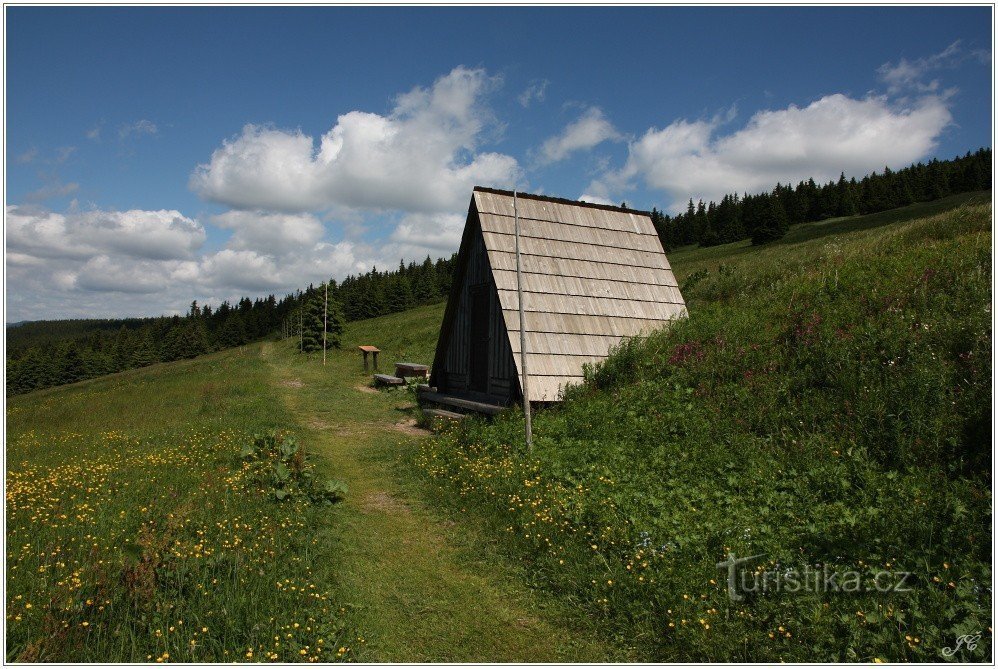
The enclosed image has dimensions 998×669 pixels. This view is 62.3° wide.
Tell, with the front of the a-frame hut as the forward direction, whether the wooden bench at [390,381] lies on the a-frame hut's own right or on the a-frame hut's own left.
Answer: on the a-frame hut's own right

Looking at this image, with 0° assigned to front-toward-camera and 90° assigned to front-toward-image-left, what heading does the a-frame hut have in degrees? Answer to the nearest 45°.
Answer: approximately 45°

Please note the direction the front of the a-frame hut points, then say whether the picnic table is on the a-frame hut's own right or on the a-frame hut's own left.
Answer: on the a-frame hut's own right

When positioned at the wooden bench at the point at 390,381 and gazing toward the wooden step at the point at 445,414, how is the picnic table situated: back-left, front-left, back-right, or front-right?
back-left
